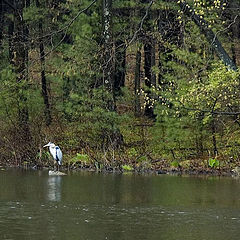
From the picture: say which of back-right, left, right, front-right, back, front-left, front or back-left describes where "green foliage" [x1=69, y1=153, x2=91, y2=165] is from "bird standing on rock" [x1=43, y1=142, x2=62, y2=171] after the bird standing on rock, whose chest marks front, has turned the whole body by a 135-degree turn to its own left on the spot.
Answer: left

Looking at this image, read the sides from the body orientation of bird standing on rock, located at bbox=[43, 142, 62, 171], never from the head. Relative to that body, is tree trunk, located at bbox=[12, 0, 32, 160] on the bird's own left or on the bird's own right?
on the bird's own right

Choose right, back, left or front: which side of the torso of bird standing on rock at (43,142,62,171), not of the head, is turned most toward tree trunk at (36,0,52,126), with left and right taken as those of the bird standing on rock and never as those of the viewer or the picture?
right

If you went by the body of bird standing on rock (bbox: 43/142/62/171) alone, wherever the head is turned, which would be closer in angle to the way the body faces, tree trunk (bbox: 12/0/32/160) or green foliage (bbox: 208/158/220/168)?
the tree trunk

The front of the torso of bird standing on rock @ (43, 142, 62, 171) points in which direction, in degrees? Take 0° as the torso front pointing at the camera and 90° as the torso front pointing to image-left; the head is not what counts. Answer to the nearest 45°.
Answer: approximately 90°

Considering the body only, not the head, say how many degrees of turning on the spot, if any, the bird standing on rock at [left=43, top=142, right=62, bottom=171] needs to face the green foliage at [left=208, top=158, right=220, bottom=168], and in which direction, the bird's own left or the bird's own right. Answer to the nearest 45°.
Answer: approximately 180°
